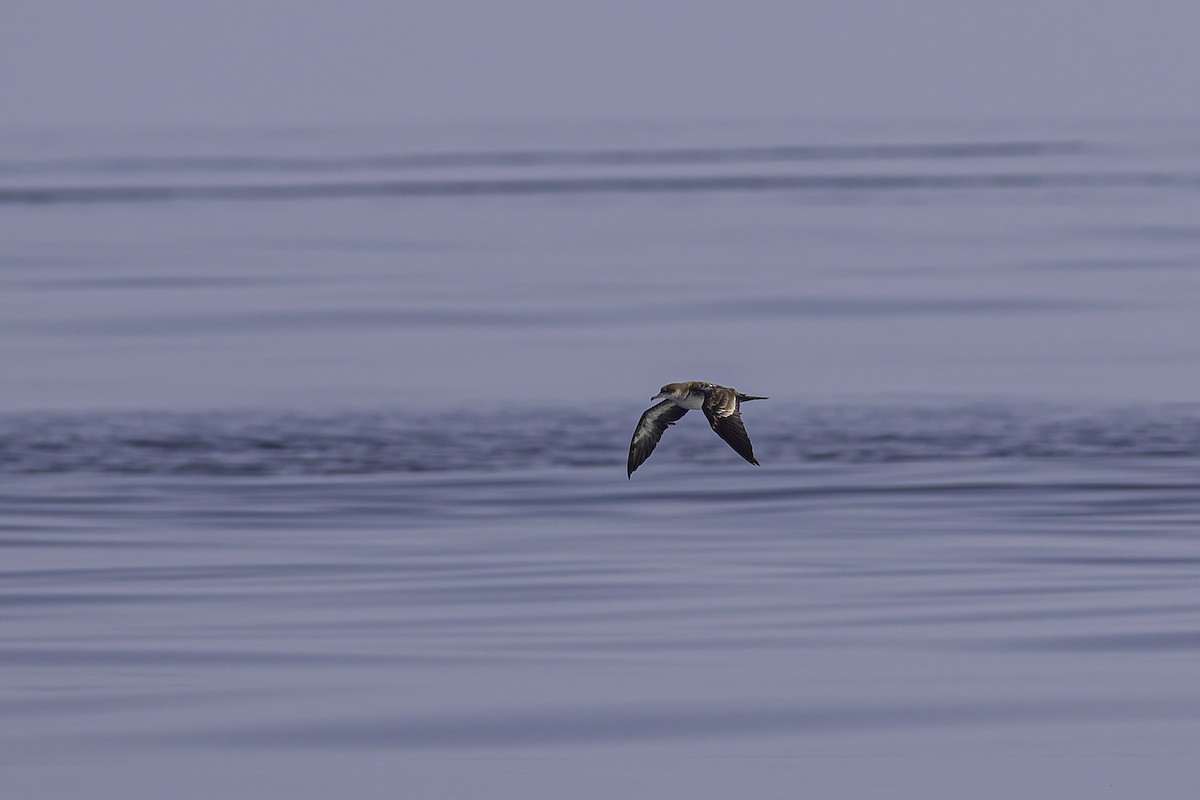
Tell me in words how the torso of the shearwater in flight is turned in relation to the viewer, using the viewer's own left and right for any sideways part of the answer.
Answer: facing the viewer and to the left of the viewer
